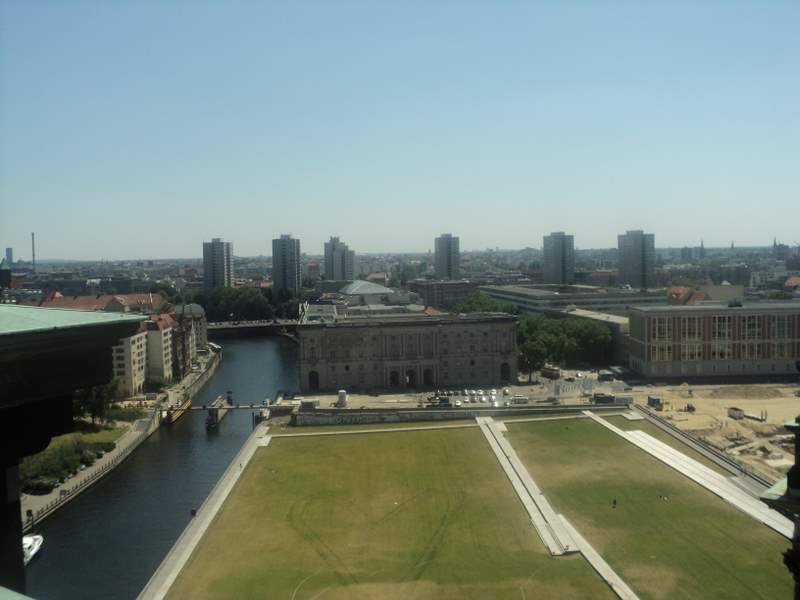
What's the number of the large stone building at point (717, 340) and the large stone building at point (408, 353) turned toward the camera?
2

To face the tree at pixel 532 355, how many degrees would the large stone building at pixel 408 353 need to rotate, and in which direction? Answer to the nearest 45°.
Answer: approximately 90° to its left

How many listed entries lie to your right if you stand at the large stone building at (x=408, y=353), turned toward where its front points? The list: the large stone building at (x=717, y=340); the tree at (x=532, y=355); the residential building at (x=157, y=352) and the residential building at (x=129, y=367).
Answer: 2

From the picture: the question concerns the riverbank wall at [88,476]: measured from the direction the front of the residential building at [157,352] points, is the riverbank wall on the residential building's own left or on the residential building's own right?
on the residential building's own right

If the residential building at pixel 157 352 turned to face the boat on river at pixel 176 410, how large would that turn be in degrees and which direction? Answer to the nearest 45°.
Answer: approximately 45° to its right

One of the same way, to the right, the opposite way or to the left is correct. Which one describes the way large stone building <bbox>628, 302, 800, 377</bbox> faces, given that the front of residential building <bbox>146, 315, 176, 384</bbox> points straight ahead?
to the right

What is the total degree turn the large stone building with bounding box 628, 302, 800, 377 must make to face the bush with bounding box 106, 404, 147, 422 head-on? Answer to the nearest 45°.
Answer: approximately 45° to its right

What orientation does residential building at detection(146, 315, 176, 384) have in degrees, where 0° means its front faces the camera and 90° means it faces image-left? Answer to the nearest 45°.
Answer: approximately 315°

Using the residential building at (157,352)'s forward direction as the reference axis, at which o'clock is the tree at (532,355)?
The tree is roughly at 11 o'clock from the residential building.

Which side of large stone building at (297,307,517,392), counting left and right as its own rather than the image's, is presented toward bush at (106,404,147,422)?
right

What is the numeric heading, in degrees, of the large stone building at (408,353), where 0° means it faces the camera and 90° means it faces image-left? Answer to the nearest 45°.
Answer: approximately 0°

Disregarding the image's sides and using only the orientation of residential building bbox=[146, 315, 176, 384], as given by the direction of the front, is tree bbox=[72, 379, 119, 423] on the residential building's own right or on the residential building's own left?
on the residential building's own right
